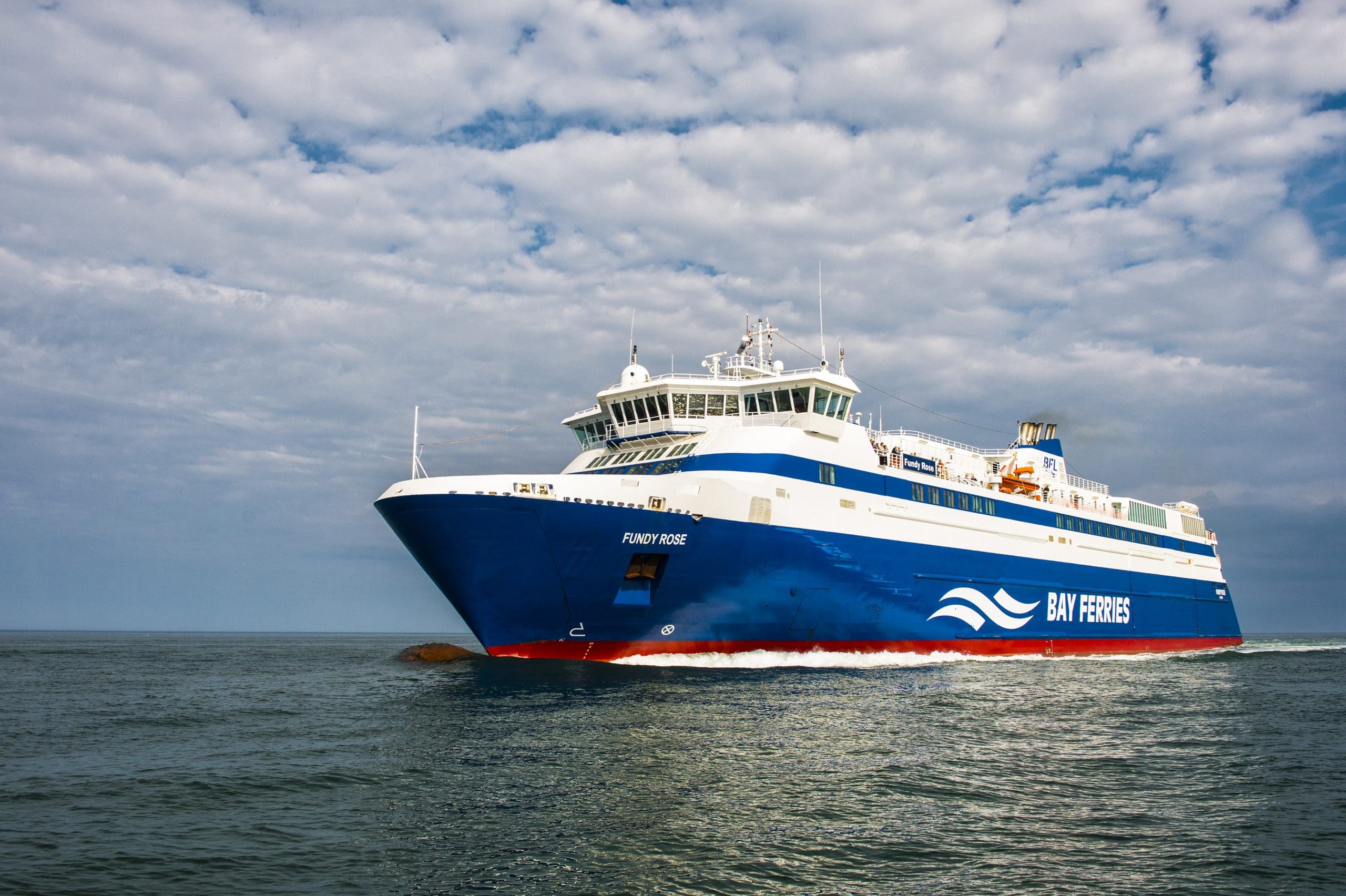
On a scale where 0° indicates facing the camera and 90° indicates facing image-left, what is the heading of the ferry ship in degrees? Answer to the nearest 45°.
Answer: approximately 45°
